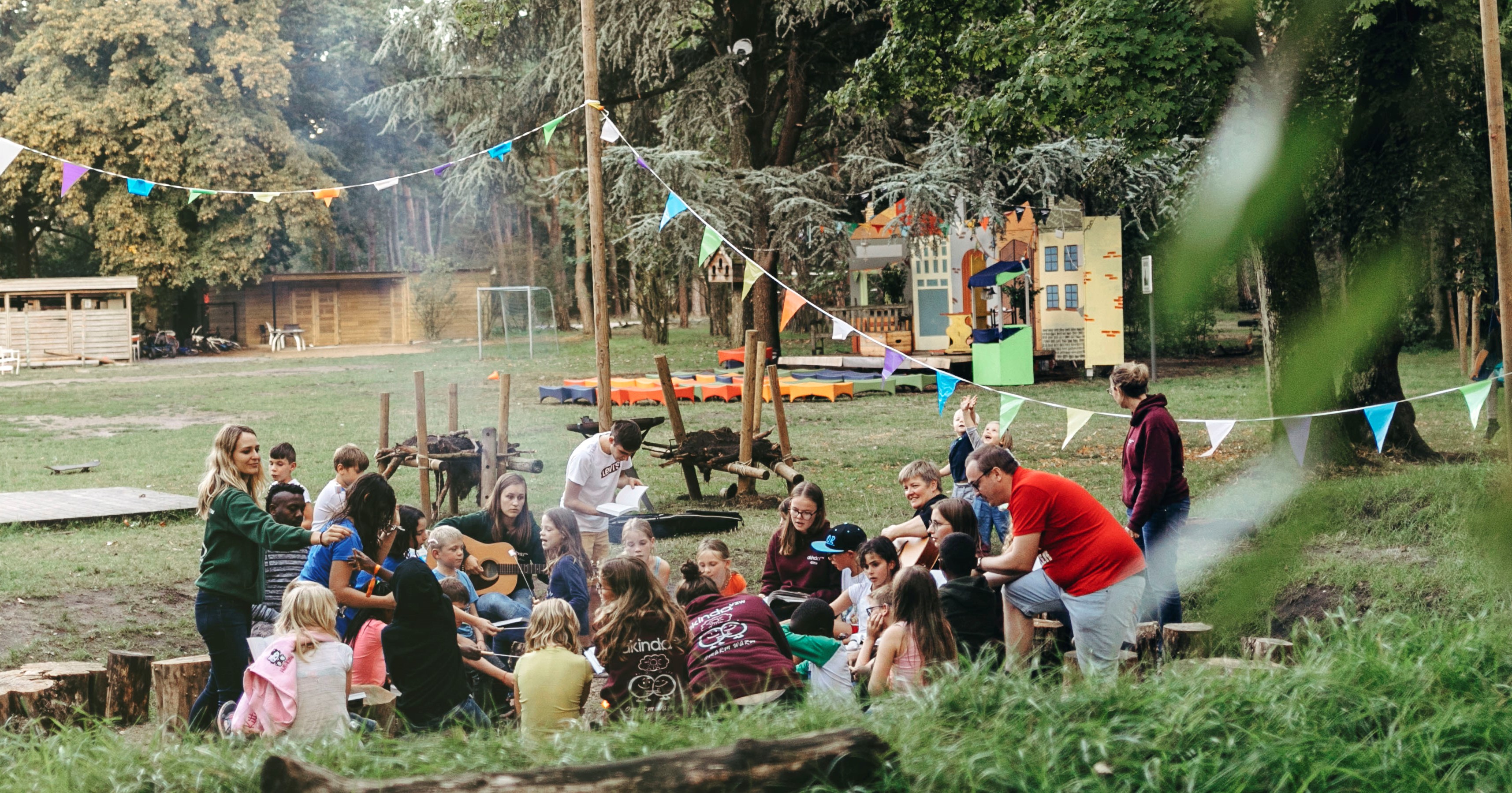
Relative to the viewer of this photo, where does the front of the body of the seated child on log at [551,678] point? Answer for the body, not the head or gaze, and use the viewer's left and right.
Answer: facing away from the viewer

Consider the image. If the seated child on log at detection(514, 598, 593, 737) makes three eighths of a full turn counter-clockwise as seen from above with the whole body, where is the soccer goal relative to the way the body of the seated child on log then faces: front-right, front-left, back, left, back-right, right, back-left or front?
back-right

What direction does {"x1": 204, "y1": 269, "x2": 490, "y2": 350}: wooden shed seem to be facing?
toward the camera

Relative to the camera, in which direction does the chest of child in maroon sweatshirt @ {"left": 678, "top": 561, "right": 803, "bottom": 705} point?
away from the camera

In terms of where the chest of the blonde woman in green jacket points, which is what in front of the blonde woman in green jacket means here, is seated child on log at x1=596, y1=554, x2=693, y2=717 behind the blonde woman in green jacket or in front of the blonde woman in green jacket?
in front

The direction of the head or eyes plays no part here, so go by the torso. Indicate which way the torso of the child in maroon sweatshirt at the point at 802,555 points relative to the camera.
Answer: toward the camera

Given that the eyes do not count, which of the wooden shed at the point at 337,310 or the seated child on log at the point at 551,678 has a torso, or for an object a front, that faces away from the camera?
the seated child on log

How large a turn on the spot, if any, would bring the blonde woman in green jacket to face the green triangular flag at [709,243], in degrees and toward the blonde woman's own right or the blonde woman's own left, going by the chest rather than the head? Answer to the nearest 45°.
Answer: approximately 45° to the blonde woman's own left

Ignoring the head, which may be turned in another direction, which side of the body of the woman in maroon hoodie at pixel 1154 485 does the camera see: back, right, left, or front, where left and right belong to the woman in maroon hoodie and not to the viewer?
left

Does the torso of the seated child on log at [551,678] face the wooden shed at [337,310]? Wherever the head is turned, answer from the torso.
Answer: yes

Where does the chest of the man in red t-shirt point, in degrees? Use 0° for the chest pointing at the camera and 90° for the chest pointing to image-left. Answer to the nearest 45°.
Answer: approximately 90°

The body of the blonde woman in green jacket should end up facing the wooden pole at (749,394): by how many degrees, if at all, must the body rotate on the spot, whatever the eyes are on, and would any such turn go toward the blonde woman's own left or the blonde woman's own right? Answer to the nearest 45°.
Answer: approximately 45° to the blonde woman's own left
